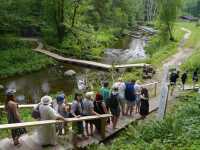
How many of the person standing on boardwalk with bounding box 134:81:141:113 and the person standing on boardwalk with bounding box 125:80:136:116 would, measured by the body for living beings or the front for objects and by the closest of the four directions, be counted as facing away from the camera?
2

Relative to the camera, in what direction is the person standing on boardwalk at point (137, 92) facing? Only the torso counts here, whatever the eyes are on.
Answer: away from the camera

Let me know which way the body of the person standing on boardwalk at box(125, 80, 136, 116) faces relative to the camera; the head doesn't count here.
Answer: away from the camera

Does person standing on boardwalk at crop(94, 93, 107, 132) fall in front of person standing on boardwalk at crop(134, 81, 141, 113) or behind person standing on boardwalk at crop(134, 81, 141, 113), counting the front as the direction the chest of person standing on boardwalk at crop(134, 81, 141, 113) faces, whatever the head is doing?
behind

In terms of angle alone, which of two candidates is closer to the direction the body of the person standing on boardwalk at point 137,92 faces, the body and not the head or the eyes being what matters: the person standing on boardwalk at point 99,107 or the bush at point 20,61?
the bush

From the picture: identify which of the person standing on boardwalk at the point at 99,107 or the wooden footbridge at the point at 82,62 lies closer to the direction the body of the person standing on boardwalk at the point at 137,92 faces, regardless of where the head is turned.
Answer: the wooden footbridge

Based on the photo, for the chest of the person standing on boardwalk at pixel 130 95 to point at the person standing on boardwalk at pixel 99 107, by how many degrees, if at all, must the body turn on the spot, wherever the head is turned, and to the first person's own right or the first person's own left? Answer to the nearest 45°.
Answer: approximately 135° to the first person's own left

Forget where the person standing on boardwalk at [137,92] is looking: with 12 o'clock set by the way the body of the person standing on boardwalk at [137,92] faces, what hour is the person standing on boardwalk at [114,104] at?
the person standing on boardwalk at [114,104] is roughly at 7 o'clock from the person standing on boardwalk at [137,92].

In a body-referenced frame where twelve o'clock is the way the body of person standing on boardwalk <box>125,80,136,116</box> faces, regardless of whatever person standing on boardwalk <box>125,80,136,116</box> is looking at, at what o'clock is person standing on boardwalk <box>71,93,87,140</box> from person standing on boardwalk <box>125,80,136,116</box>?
person standing on boardwalk <box>71,93,87,140</box> is roughly at 7 o'clock from person standing on boardwalk <box>125,80,136,116</box>.
